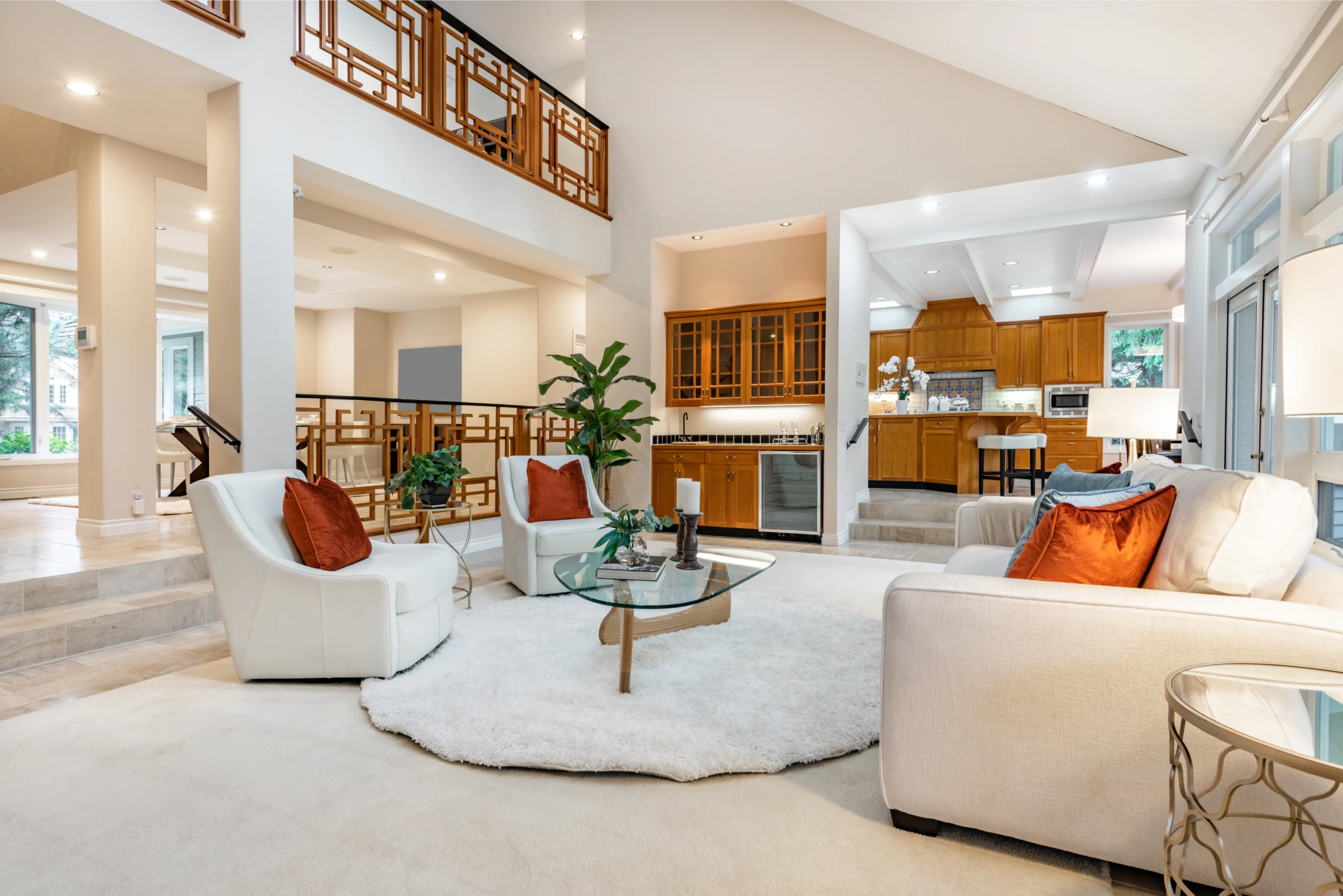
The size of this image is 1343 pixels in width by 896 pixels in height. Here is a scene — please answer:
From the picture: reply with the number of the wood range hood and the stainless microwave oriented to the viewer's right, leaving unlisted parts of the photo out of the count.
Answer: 0

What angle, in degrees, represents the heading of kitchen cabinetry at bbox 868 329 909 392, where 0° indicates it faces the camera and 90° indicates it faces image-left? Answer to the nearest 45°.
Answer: approximately 0°

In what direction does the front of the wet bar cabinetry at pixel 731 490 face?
toward the camera

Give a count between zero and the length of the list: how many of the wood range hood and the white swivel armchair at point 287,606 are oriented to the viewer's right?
1

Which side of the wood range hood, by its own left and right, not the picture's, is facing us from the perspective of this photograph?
front

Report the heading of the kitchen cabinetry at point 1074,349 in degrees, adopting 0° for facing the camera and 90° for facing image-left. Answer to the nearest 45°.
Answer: approximately 0°

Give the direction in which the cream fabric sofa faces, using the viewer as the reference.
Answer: facing to the left of the viewer

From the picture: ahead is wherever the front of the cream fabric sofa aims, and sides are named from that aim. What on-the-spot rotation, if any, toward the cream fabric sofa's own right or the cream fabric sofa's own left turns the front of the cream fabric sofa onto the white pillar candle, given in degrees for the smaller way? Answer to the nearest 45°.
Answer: approximately 45° to the cream fabric sofa's own right

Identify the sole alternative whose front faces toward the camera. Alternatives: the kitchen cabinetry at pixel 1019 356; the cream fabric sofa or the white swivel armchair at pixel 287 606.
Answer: the kitchen cabinetry

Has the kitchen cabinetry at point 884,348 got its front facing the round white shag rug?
yes

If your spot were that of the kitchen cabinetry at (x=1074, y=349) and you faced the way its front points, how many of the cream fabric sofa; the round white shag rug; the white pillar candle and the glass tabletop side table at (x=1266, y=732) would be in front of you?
4

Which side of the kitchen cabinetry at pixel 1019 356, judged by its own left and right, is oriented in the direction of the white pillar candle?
front

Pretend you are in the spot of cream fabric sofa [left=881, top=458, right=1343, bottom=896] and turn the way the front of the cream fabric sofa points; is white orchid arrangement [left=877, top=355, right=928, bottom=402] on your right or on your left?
on your right

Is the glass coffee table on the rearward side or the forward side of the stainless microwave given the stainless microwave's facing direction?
on the forward side

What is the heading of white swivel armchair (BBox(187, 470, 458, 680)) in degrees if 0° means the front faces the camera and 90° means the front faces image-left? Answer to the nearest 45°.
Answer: approximately 270°
